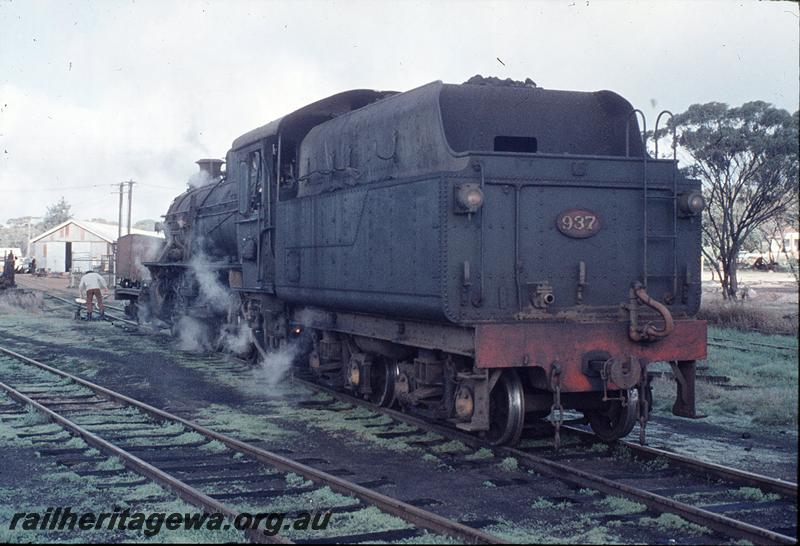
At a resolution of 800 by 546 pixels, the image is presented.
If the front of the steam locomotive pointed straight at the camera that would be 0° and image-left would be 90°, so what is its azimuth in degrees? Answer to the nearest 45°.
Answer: approximately 135°

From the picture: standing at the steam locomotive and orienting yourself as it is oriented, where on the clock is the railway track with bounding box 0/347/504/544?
The railway track is roughly at 8 o'clock from the steam locomotive.
